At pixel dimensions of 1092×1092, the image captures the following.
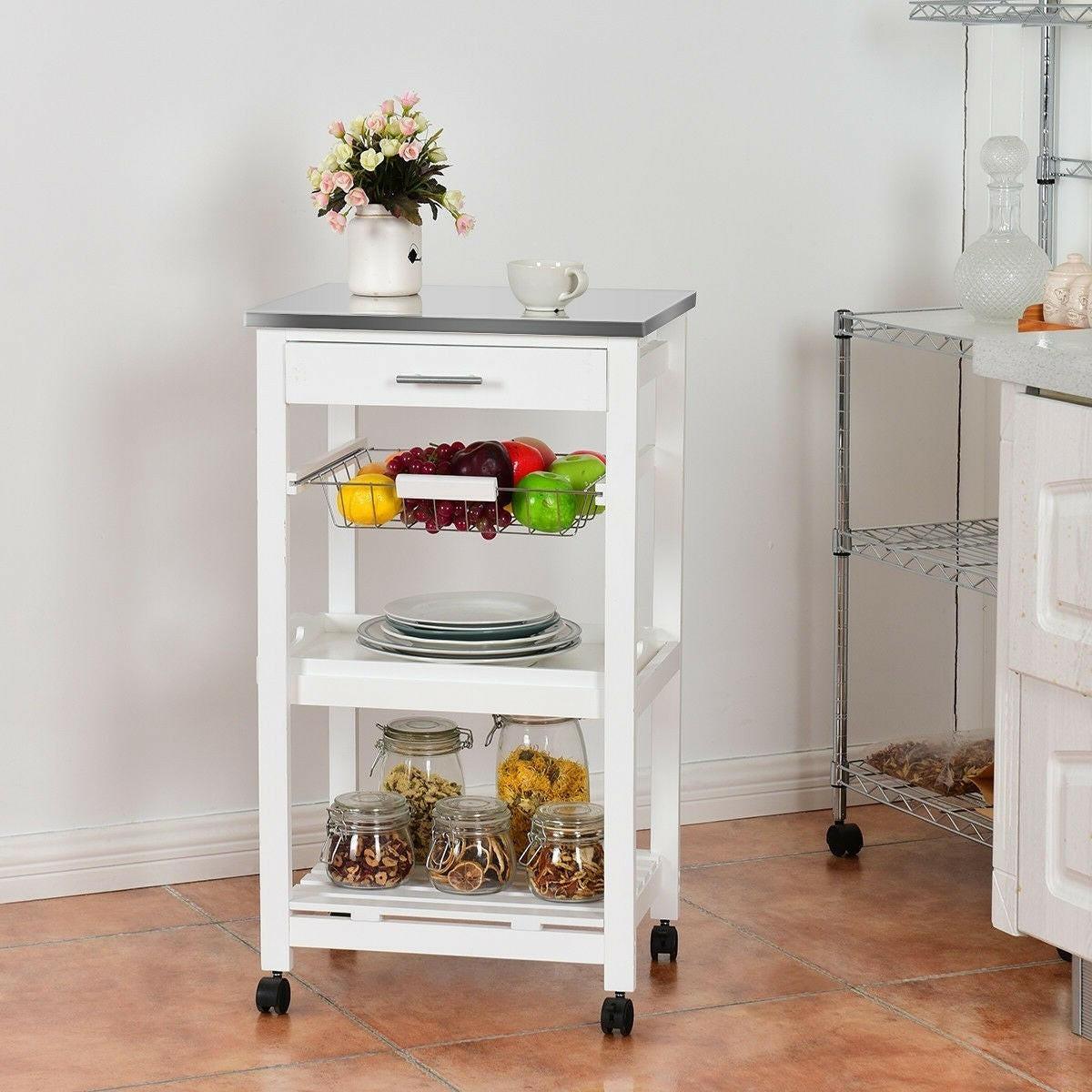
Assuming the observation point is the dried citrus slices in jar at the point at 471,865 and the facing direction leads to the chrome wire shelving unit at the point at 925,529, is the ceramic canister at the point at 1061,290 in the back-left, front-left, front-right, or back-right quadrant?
front-right

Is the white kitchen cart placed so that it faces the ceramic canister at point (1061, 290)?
no

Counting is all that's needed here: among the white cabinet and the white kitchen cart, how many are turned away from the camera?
0

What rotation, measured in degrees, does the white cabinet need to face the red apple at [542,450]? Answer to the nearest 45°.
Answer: approximately 45° to its right

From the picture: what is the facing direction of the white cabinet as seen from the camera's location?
facing the viewer and to the left of the viewer

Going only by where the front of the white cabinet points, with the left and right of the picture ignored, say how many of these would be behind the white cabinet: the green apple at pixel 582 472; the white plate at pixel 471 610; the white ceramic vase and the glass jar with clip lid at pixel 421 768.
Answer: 0

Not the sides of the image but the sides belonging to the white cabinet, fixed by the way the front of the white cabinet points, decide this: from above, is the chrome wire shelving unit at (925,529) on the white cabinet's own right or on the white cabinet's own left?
on the white cabinet's own right

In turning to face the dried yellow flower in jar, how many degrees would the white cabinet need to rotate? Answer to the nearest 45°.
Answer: approximately 45° to its right

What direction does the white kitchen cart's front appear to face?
toward the camera

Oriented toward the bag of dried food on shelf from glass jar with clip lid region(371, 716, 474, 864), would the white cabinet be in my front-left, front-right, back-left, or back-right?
front-right

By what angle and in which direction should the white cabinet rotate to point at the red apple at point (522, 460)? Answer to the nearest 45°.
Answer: approximately 45° to its right
